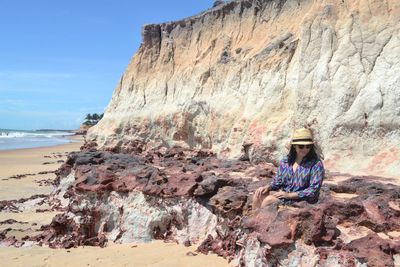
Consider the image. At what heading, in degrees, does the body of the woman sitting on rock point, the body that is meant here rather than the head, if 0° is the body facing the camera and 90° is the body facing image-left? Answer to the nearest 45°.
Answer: approximately 45°
